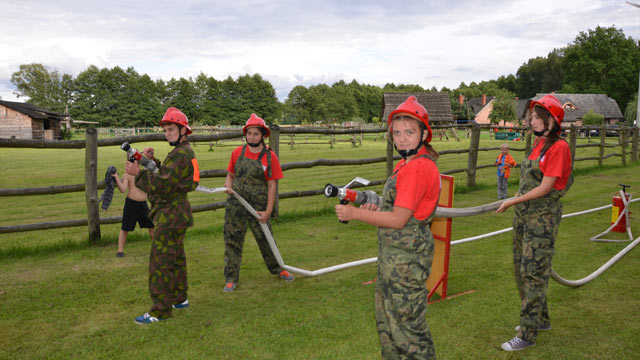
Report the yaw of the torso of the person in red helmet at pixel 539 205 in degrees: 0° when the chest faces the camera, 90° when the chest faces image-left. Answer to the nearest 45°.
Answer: approximately 90°

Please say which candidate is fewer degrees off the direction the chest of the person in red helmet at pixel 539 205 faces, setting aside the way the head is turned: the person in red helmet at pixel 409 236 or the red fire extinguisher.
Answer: the person in red helmet

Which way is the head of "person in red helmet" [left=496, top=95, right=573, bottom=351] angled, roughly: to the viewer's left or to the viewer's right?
to the viewer's left
